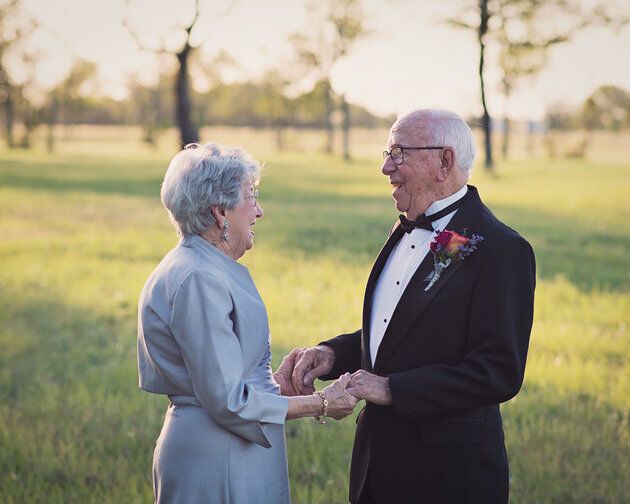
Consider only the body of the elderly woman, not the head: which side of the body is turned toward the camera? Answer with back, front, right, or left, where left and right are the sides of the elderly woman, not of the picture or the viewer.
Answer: right

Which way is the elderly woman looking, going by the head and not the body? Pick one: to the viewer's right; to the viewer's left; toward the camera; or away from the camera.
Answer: to the viewer's right

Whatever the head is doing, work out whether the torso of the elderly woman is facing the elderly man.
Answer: yes

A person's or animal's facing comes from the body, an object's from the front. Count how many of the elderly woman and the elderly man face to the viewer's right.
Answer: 1

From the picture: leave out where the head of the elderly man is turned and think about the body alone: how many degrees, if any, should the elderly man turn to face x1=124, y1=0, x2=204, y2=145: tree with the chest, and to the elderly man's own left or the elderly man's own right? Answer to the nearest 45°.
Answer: approximately 135° to the elderly man's own right

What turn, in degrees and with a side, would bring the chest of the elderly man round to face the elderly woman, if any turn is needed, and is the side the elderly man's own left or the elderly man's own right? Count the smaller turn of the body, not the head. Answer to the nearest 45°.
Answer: approximately 45° to the elderly man's own right

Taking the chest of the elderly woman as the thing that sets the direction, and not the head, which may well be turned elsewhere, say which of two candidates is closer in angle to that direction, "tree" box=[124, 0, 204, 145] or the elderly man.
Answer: the elderly man

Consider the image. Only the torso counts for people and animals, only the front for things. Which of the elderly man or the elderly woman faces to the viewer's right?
the elderly woman

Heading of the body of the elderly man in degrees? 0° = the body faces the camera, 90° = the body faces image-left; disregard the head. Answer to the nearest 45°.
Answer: approximately 45°

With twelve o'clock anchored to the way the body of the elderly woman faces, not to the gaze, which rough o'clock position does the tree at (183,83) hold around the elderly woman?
The tree is roughly at 9 o'clock from the elderly woman.

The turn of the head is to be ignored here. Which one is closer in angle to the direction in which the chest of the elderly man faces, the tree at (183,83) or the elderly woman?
the elderly woman

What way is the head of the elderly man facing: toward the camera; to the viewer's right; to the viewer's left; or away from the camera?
to the viewer's left
